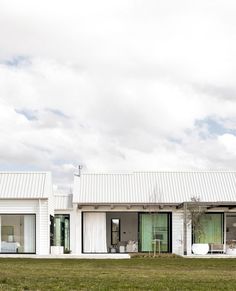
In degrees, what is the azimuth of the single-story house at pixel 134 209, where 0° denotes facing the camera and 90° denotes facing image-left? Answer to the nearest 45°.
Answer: approximately 0°

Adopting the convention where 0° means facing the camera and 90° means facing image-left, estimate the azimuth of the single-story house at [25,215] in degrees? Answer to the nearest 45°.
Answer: approximately 0°

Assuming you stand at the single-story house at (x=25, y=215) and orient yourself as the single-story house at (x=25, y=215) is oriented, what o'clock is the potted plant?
The potted plant is roughly at 9 o'clock from the single-story house.
